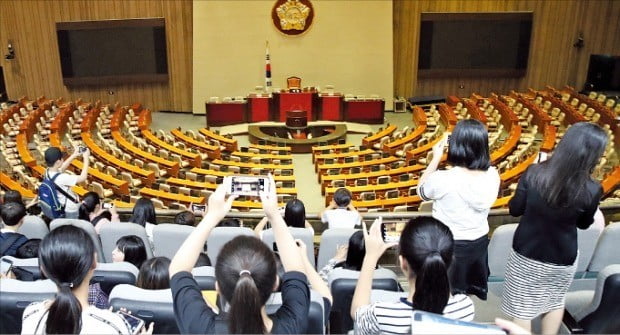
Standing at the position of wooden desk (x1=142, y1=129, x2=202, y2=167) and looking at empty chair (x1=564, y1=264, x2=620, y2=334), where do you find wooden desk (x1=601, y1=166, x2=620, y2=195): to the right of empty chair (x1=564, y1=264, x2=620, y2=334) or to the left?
left

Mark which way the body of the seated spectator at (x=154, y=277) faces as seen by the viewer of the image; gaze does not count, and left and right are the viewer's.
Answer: facing away from the viewer

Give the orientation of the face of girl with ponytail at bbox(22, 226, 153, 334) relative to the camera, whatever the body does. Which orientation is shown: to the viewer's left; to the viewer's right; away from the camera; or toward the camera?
away from the camera

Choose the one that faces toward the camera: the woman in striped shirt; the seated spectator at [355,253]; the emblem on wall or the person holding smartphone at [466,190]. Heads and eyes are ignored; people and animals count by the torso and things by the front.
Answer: the emblem on wall

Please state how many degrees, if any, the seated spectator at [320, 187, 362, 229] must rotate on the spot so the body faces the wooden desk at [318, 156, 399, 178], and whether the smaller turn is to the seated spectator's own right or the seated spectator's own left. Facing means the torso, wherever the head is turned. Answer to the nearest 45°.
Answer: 0° — they already face it

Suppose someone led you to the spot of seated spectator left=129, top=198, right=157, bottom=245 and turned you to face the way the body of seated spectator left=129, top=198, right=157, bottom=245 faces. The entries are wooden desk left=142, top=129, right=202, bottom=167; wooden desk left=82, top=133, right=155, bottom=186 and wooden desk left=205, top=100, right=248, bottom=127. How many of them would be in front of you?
3

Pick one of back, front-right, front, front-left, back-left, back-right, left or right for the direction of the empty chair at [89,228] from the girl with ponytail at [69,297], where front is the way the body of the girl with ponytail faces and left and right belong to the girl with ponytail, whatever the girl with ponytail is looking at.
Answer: front

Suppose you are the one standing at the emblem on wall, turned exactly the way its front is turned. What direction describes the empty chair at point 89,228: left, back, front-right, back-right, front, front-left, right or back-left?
front

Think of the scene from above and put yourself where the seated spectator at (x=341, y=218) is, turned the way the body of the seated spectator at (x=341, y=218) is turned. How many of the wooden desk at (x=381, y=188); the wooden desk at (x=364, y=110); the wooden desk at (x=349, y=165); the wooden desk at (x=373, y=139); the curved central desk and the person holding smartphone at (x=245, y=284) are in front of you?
5

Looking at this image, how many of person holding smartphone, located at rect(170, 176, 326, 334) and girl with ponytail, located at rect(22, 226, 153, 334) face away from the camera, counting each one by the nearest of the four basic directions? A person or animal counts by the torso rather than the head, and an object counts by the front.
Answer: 2

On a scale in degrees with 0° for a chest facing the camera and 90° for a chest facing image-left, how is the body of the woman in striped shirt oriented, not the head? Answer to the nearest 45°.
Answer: approximately 180°

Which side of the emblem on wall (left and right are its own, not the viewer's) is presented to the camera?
front

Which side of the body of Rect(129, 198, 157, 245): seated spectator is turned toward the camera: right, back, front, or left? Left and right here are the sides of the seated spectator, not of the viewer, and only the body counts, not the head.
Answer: back

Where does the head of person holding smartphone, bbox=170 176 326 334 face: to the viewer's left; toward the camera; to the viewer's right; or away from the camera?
away from the camera

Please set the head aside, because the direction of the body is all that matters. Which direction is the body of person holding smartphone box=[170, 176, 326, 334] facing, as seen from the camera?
away from the camera

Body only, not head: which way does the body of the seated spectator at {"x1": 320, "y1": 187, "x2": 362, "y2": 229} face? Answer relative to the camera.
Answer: away from the camera
